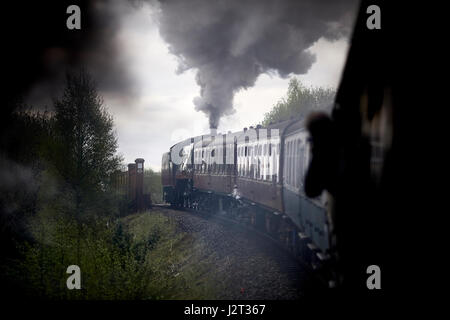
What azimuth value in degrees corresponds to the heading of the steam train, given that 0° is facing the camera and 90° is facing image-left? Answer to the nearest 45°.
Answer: approximately 135°
